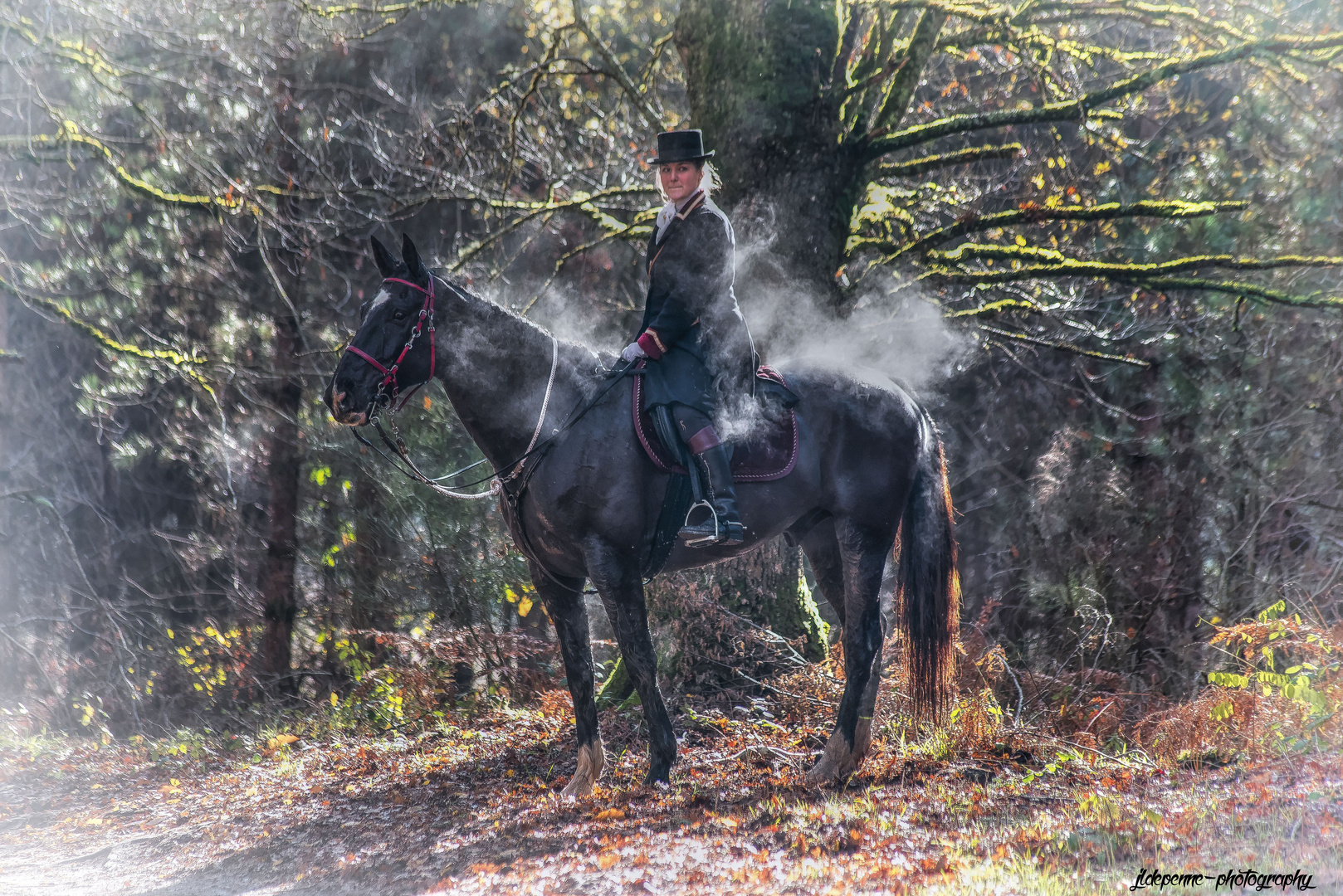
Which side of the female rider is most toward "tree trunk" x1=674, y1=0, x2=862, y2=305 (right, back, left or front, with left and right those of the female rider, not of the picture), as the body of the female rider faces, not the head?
right

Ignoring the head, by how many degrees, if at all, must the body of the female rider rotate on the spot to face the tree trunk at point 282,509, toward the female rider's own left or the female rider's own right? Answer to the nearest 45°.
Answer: approximately 45° to the female rider's own right

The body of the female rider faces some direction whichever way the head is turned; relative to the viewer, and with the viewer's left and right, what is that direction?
facing to the left of the viewer

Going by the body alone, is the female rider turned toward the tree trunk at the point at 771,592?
no

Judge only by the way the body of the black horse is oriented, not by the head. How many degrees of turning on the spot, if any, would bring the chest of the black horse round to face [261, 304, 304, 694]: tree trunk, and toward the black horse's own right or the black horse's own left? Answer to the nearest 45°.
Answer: approximately 45° to the black horse's own right

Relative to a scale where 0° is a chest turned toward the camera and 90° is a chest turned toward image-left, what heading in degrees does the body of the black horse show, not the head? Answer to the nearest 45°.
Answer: approximately 90°
